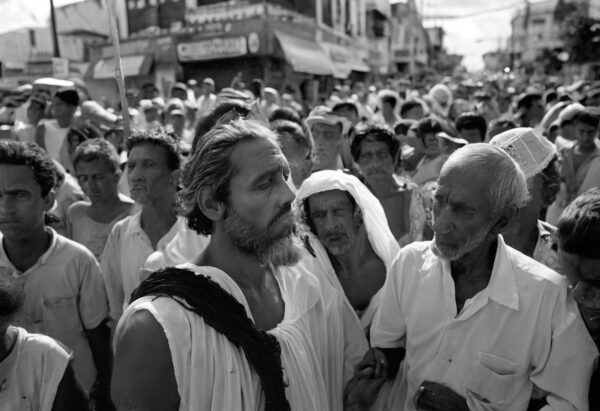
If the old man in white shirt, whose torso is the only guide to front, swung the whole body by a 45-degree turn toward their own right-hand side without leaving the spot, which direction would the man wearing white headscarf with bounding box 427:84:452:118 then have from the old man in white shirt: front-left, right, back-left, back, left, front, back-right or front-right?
right

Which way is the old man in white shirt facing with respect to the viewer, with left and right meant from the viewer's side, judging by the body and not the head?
facing the viewer and to the left of the viewer

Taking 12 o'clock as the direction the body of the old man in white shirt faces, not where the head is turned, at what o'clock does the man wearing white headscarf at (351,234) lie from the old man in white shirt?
The man wearing white headscarf is roughly at 3 o'clock from the old man in white shirt.
